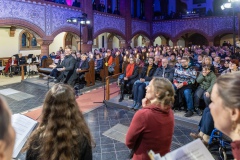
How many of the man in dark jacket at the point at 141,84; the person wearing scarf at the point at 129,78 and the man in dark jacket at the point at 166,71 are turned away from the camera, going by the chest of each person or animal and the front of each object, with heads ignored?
0

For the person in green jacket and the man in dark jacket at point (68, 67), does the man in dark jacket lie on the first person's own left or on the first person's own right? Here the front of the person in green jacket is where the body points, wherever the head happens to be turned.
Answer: on the first person's own right

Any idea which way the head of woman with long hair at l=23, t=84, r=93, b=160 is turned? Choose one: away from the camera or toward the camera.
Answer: away from the camera

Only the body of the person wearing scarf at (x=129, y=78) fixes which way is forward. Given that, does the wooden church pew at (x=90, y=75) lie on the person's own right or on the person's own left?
on the person's own right

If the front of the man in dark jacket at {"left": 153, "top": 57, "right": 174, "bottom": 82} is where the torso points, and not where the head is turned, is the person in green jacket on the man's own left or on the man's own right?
on the man's own left

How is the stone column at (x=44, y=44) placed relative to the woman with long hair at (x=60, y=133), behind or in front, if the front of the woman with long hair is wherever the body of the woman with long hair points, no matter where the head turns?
in front

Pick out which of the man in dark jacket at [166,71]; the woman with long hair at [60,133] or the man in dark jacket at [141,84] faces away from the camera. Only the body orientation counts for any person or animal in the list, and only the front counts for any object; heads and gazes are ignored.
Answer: the woman with long hair

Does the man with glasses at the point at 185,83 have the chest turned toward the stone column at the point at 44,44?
no

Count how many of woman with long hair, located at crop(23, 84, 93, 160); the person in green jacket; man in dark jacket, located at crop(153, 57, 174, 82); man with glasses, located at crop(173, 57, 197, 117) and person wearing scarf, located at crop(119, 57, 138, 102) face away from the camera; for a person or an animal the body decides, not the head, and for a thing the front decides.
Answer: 1

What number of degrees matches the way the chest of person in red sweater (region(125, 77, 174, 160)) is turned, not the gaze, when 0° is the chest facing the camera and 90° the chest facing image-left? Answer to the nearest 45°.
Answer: approximately 135°

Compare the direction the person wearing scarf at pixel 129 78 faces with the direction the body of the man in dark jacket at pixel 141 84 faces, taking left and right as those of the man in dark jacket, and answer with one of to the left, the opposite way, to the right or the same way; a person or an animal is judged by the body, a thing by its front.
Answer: the same way

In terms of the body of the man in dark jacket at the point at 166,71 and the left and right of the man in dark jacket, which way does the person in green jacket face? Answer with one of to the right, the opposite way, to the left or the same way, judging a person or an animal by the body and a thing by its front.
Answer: the same way

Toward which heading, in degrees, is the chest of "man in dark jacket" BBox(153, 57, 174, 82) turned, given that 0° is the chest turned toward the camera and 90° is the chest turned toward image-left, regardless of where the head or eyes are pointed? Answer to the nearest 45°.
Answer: approximately 45°

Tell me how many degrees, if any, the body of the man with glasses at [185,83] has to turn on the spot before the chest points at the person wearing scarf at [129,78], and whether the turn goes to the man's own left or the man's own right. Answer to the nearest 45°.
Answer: approximately 90° to the man's own right
